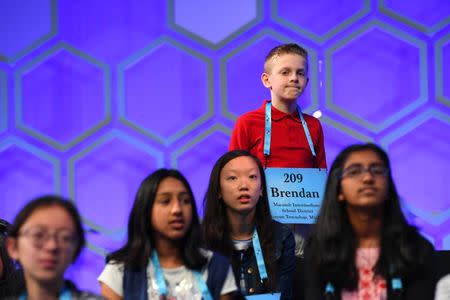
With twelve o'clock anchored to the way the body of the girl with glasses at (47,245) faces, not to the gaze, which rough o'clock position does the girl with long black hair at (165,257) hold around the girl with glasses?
The girl with long black hair is roughly at 8 o'clock from the girl with glasses.

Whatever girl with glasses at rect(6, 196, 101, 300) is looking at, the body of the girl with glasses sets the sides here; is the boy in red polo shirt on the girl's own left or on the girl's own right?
on the girl's own left

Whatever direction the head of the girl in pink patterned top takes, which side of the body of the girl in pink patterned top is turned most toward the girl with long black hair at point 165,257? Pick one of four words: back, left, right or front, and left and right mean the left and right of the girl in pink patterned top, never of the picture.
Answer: right

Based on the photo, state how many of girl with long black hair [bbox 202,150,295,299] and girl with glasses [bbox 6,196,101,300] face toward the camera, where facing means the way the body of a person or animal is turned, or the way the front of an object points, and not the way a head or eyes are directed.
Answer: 2

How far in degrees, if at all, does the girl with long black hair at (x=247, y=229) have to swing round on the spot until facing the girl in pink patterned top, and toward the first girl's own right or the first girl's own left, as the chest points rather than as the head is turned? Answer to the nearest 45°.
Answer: approximately 45° to the first girl's own left

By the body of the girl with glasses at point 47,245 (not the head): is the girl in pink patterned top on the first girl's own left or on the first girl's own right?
on the first girl's own left

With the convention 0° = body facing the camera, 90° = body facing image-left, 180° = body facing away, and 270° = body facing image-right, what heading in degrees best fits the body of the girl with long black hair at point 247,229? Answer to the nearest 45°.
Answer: approximately 0°
